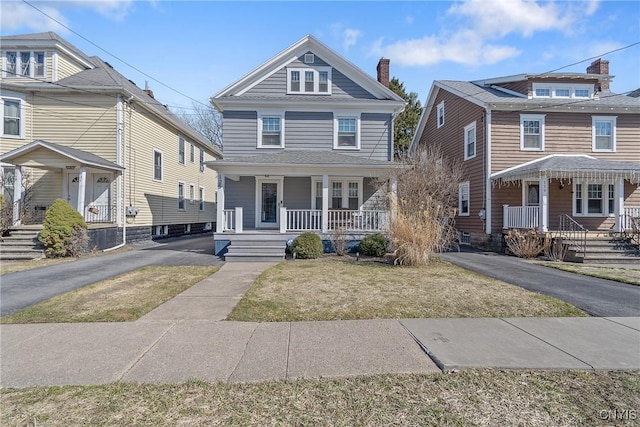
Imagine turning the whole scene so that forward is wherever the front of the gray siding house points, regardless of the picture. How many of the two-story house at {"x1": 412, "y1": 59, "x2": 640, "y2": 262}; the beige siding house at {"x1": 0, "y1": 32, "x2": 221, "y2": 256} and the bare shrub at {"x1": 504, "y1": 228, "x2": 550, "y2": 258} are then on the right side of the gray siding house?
1

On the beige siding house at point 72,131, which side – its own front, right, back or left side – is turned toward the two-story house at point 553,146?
left

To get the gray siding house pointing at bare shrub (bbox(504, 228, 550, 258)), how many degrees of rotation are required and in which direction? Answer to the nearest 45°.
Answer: approximately 90° to its left

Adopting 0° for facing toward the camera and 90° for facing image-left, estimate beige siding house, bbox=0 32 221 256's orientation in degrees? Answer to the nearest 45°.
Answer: approximately 45°

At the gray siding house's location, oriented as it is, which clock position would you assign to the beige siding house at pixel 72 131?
The beige siding house is roughly at 3 o'clock from the gray siding house.
